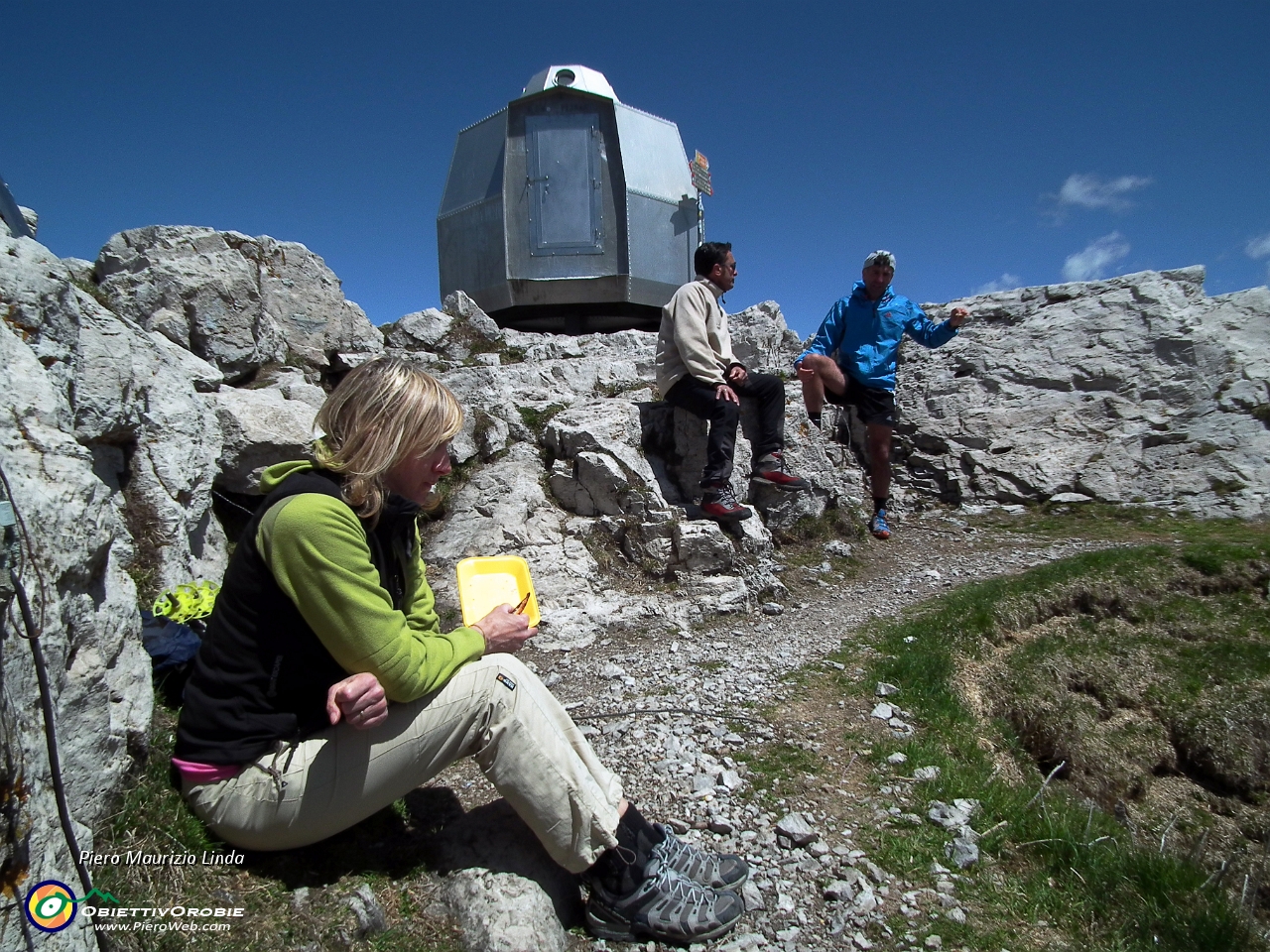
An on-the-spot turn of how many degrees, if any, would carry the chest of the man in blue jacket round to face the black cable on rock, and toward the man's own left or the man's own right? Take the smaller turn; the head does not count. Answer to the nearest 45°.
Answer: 0° — they already face it

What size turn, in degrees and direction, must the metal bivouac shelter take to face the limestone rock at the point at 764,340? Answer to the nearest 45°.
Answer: approximately 45° to its left

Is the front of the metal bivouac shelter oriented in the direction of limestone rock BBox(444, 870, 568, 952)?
yes

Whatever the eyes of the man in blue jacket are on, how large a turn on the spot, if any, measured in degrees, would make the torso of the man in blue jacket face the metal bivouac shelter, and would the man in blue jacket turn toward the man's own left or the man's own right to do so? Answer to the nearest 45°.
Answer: approximately 135° to the man's own right

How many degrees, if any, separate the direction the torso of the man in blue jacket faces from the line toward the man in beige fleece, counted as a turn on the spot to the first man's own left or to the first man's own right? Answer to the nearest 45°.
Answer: approximately 45° to the first man's own right

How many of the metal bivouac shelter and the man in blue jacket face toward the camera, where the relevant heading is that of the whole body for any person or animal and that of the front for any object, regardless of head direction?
2

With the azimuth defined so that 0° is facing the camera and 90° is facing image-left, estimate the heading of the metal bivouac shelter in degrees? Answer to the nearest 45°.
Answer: approximately 0°

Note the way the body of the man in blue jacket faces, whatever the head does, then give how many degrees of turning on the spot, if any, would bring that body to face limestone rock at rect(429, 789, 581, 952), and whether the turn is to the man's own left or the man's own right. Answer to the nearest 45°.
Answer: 0° — they already face it

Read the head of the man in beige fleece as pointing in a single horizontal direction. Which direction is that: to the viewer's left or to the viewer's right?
to the viewer's right

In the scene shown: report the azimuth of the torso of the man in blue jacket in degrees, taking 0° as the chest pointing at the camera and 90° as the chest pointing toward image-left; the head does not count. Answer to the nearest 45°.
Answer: approximately 0°

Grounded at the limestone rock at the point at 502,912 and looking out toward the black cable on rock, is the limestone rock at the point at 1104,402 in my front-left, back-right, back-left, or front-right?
back-right
